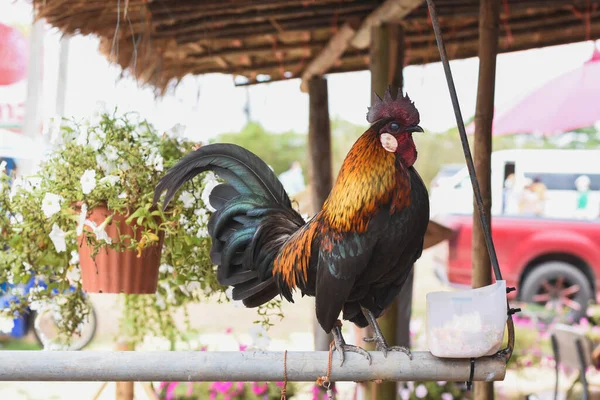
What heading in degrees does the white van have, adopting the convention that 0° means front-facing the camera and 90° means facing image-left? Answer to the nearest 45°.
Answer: approximately 90°

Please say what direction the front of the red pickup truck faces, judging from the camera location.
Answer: facing to the right of the viewer

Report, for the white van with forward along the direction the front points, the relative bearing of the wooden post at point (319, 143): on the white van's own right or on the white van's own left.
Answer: on the white van's own left
